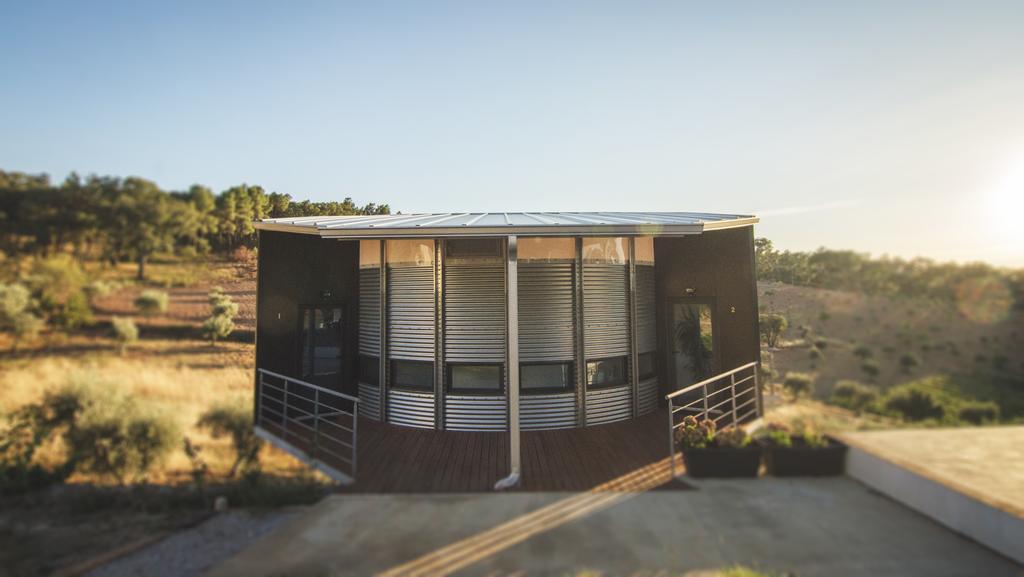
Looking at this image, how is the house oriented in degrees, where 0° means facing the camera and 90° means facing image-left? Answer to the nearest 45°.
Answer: approximately 0°

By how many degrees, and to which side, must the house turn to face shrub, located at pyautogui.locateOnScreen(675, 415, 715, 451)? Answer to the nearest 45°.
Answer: approximately 45° to its left

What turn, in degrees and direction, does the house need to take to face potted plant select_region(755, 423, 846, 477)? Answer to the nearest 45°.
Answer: approximately 45° to its left
